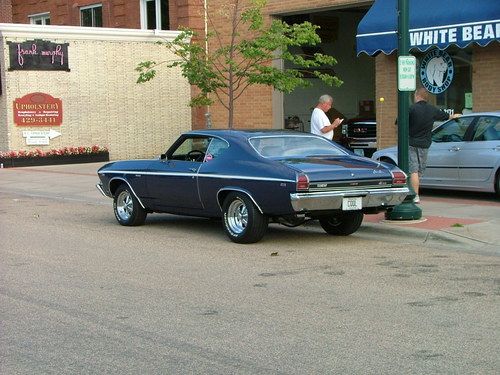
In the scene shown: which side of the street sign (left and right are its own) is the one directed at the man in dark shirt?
back

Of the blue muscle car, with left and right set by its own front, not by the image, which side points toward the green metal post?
right

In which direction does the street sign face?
toward the camera

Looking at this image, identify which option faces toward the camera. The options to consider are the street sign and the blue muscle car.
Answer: the street sign

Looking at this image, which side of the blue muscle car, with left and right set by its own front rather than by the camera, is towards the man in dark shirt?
right

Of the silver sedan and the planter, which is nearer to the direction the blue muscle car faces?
the planter

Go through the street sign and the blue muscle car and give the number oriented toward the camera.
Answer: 1

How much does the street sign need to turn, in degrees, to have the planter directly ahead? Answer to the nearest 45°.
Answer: approximately 135° to its right

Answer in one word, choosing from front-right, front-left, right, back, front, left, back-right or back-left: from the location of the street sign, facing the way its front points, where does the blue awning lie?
back

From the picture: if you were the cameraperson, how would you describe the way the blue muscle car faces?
facing away from the viewer and to the left of the viewer

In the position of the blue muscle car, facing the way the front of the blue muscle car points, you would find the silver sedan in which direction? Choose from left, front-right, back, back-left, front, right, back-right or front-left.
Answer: right

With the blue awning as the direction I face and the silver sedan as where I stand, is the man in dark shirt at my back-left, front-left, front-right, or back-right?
back-left
